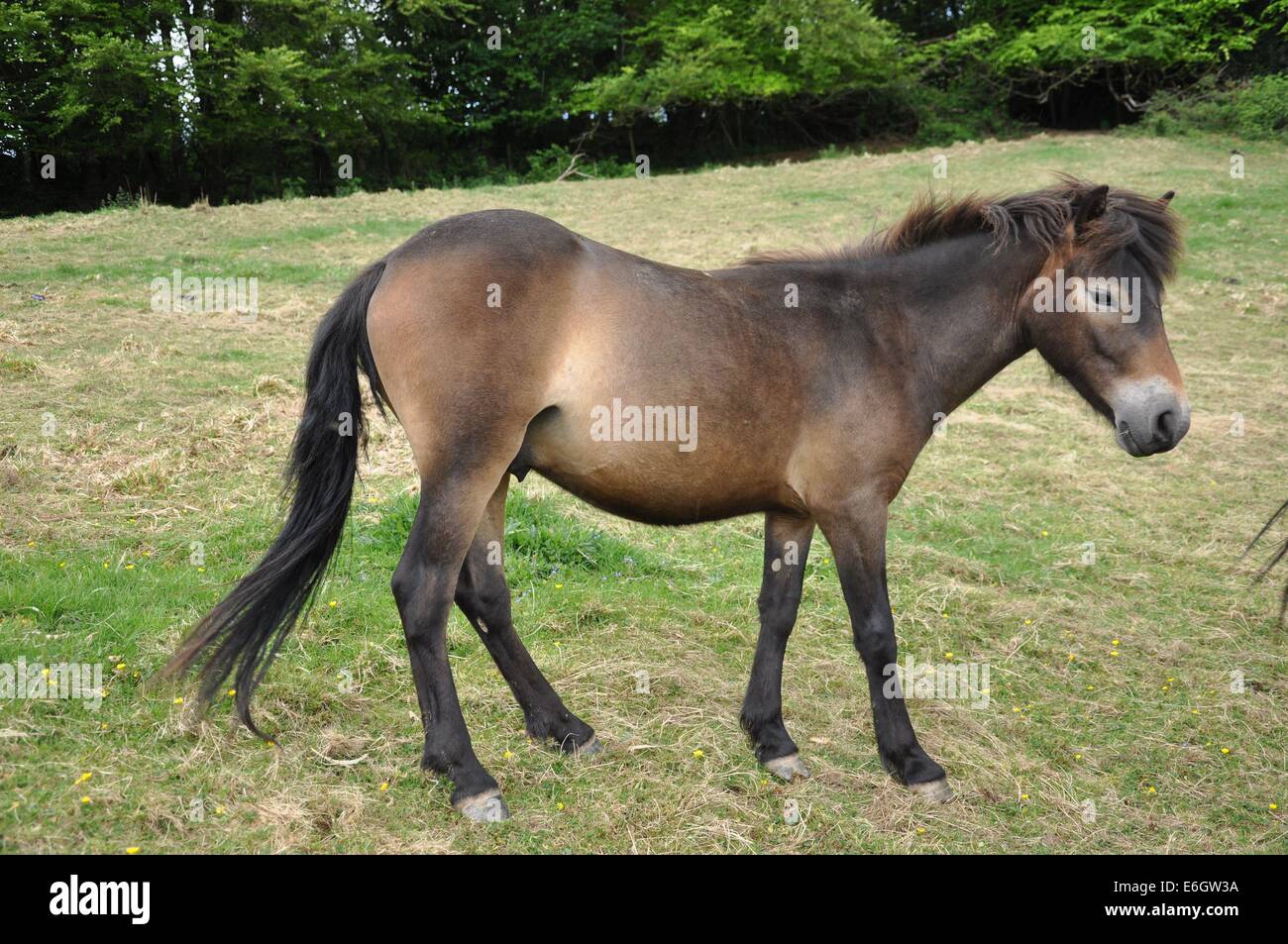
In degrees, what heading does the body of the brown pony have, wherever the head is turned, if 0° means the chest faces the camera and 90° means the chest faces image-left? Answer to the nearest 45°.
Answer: approximately 270°
